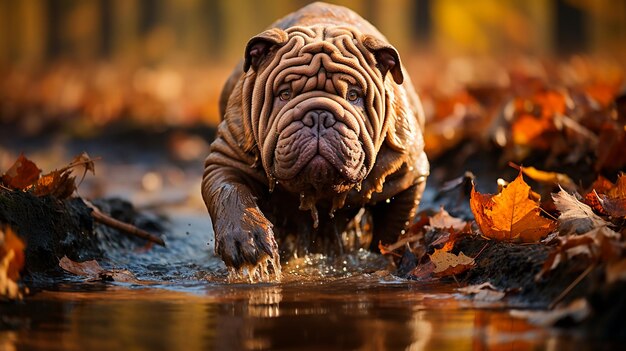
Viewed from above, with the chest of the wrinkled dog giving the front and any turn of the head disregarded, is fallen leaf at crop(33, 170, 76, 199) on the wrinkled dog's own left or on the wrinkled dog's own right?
on the wrinkled dog's own right

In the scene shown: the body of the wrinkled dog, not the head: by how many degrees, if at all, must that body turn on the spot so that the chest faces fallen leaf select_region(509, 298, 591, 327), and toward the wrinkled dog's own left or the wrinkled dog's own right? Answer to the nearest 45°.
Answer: approximately 45° to the wrinkled dog's own left

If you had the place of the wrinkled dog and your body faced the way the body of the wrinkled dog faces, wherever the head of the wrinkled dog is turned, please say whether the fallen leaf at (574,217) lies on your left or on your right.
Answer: on your left

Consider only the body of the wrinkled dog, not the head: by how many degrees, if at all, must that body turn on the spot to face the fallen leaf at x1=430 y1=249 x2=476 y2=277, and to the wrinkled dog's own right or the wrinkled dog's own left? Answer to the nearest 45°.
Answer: approximately 45° to the wrinkled dog's own left

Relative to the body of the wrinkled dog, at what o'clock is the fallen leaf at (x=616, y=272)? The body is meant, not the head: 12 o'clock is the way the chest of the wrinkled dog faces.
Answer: The fallen leaf is roughly at 11 o'clock from the wrinkled dog.

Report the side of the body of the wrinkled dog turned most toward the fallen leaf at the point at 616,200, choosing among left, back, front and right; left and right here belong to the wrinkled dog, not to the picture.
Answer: left

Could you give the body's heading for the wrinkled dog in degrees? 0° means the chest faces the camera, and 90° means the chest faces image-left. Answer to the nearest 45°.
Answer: approximately 0°

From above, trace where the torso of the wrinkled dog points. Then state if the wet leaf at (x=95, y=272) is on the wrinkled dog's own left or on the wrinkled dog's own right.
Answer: on the wrinkled dog's own right
